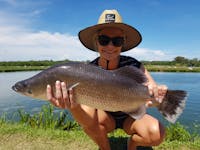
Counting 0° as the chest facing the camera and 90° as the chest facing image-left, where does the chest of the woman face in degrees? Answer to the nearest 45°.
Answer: approximately 0°
